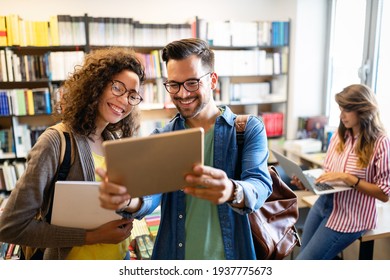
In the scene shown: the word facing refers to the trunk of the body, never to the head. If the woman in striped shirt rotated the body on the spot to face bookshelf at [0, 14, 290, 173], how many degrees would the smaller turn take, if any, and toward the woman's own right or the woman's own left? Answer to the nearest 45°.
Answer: approximately 90° to the woman's own right

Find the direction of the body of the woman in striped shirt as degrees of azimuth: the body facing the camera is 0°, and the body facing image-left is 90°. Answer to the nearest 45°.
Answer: approximately 45°

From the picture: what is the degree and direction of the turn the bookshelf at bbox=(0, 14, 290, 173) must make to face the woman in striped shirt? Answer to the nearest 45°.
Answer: approximately 45° to its left

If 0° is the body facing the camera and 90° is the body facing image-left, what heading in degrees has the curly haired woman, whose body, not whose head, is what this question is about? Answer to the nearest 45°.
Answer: approximately 315°

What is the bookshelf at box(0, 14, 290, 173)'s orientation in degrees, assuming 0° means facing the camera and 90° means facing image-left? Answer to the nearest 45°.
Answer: approximately 0°

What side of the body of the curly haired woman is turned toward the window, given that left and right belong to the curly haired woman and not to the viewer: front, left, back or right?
left

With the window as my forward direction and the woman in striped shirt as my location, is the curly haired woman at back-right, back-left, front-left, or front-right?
back-left

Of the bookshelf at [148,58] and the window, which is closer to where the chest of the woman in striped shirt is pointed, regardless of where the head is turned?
the bookshelf

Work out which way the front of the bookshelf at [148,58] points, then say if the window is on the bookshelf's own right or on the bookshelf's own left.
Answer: on the bookshelf's own left
